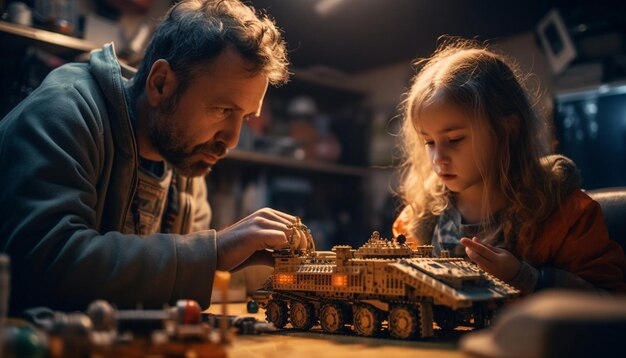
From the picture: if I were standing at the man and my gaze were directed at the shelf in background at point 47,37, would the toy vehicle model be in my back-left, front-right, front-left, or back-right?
back-right

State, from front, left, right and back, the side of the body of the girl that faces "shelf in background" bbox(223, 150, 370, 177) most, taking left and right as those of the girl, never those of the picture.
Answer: right

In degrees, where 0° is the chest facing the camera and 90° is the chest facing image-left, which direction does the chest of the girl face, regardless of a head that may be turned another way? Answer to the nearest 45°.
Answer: approximately 45°

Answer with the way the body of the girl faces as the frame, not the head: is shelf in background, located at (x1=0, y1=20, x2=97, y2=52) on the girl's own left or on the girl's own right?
on the girl's own right

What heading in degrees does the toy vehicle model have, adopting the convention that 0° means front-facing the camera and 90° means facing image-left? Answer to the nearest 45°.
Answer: approximately 315°

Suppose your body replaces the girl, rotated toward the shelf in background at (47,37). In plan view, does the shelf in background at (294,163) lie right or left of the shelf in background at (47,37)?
right

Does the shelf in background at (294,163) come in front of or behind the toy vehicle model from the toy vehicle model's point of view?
behind

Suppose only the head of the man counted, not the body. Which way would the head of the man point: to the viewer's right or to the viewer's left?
to the viewer's right

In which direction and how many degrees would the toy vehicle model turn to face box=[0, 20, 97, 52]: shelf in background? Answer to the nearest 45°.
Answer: approximately 180°

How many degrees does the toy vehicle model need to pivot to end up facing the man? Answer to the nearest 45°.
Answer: approximately 135° to its right
